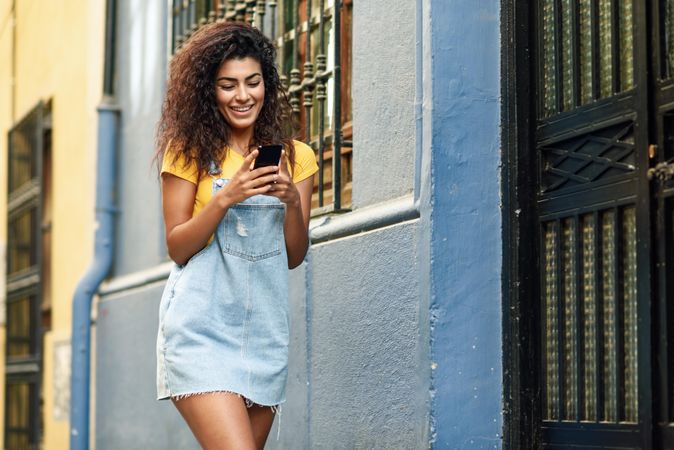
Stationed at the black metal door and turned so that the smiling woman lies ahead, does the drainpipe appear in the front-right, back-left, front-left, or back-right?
front-right

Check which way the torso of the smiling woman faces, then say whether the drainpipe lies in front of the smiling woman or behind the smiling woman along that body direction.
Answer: behind

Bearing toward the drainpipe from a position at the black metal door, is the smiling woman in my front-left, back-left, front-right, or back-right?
front-left

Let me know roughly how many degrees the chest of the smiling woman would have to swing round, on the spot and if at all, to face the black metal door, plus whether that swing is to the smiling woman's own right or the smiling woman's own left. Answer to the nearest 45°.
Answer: approximately 45° to the smiling woman's own left

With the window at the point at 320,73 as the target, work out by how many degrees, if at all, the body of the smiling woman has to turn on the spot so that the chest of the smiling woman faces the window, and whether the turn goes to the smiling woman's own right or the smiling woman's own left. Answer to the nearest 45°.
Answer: approximately 135° to the smiling woman's own left

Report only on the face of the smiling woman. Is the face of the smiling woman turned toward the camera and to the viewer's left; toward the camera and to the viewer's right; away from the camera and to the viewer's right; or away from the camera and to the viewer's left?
toward the camera and to the viewer's right

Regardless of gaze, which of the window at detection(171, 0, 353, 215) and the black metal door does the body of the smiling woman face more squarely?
the black metal door
